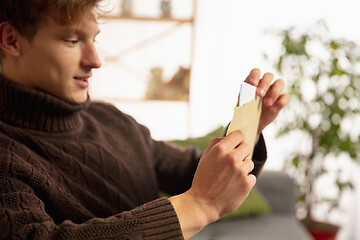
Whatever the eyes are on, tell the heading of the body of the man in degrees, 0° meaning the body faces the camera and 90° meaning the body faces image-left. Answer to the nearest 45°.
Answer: approximately 315°

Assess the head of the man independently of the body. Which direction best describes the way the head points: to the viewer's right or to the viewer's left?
to the viewer's right

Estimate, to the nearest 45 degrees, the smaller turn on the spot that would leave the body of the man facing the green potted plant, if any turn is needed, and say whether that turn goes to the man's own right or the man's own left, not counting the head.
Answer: approximately 90° to the man's own left

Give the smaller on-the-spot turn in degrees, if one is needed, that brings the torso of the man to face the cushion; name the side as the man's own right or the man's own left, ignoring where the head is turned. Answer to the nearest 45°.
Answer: approximately 90° to the man's own left

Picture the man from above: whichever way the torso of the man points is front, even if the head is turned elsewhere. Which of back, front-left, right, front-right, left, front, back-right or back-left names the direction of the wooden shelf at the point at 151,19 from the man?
back-left

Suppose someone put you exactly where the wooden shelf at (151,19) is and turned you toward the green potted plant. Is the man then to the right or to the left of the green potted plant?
right
